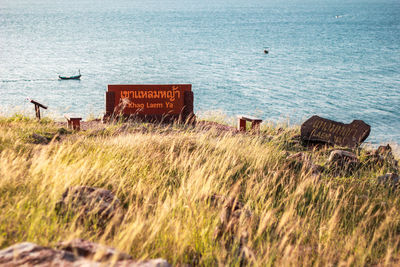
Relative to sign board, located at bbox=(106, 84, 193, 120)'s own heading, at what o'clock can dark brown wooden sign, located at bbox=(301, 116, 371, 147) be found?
The dark brown wooden sign is roughly at 10 o'clock from the sign board.

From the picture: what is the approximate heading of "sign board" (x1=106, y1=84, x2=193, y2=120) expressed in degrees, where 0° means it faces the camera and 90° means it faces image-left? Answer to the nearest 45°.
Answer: approximately 0°

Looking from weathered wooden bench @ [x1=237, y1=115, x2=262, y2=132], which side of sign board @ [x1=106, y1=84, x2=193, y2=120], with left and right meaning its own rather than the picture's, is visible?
left

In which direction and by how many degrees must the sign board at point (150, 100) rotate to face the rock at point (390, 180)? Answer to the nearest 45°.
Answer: approximately 45° to its left

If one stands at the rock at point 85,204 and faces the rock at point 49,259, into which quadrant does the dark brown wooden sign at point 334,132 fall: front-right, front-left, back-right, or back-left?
back-left

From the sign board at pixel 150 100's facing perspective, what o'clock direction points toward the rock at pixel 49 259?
The rock is roughly at 12 o'clock from the sign board.

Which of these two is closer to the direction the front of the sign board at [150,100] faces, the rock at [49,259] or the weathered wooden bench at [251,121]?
the rock

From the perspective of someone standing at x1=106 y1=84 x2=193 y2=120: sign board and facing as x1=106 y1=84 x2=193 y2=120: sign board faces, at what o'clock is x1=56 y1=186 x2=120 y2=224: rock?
The rock is roughly at 12 o'clock from the sign board.
